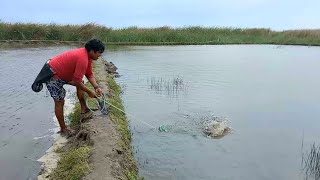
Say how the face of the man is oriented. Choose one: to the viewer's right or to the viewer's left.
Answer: to the viewer's right

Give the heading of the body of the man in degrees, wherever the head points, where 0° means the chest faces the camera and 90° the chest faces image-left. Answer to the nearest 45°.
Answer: approximately 270°
